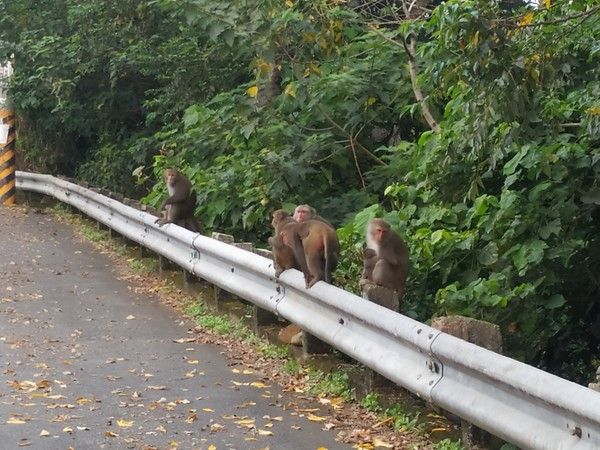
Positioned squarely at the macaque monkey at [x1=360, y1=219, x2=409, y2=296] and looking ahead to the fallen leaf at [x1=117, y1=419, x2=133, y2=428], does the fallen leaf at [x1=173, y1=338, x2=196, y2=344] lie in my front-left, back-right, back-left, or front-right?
front-right

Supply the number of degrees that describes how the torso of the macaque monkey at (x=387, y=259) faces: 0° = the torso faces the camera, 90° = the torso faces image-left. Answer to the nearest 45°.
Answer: approximately 45°

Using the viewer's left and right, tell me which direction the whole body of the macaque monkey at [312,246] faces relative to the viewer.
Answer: facing away from the viewer and to the left of the viewer

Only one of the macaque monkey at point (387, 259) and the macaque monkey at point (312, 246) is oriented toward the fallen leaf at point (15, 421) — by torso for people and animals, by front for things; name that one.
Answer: the macaque monkey at point (387, 259)

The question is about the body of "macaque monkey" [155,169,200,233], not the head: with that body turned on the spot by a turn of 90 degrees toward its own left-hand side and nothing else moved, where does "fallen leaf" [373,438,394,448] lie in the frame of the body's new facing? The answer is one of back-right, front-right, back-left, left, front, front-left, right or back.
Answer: front-right

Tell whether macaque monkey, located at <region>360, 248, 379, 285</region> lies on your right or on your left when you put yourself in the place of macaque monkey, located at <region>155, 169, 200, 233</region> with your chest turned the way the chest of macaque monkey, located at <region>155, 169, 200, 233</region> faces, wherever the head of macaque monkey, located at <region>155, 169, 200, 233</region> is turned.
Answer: on your left

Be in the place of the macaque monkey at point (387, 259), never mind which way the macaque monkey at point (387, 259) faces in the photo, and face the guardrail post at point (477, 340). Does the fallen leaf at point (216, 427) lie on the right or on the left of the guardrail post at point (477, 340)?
right

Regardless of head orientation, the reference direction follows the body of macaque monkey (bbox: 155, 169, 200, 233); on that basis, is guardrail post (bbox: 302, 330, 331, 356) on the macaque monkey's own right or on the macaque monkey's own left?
on the macaque monkey's own left
